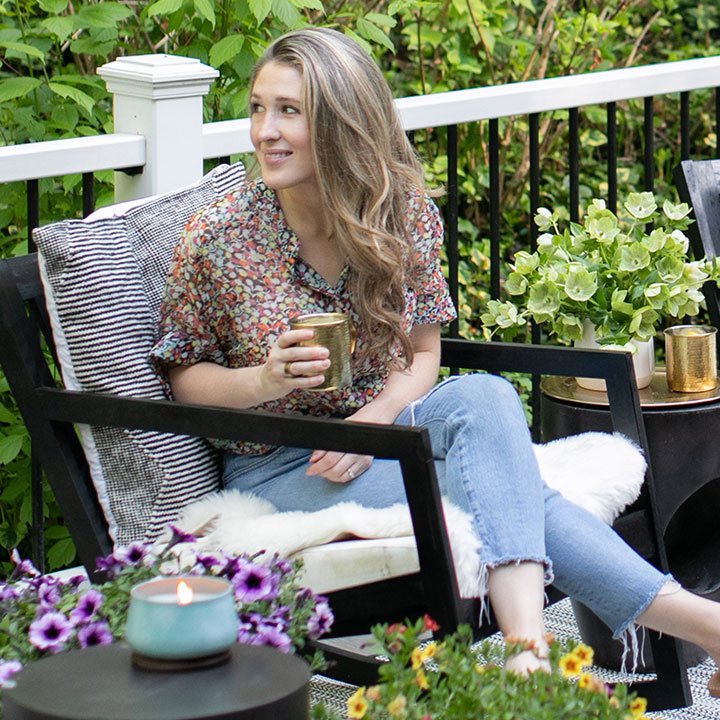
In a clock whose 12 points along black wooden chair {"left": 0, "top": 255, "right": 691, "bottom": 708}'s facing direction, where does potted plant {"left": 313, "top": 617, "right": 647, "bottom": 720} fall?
The potted plant is roughly at 1 o'clock from the black wooden chair.

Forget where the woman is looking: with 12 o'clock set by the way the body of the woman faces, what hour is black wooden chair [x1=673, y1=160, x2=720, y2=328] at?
The black wooden chair is roughly at 9 o'clock from the woman.

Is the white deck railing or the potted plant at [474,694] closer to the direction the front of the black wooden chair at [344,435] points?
the potted plant

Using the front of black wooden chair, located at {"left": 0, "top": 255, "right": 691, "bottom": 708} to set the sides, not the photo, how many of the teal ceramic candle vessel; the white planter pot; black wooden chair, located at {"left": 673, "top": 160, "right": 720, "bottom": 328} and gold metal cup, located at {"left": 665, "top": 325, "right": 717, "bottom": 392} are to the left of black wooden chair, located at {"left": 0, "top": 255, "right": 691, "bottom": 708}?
3

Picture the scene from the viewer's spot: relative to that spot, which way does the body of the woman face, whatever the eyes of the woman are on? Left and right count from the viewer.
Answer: facing the viewer and to the right of the viewer

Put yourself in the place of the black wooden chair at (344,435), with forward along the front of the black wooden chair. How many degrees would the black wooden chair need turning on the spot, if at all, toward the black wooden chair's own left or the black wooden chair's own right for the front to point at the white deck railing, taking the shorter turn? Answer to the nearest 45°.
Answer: approximately 180°

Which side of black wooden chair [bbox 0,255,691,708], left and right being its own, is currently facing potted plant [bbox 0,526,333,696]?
right

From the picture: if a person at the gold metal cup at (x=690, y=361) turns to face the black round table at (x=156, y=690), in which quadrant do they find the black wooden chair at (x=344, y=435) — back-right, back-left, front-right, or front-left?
front-right

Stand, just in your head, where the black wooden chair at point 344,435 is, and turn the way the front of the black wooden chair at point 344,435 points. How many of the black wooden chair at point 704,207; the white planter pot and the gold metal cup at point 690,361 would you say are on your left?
3

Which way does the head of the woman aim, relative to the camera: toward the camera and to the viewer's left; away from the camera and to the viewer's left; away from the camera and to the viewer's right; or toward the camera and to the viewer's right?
toward the camera and to the viewer's left

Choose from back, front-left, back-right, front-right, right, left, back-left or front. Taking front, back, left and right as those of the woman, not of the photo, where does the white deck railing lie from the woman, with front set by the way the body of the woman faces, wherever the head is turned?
back

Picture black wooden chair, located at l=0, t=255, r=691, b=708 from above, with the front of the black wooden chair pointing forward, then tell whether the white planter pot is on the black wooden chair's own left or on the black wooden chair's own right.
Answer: on the black wooden chair's own left

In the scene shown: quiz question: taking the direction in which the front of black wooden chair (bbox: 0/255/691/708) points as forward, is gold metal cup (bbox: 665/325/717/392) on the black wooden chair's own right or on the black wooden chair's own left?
on the black wooden chair's own left

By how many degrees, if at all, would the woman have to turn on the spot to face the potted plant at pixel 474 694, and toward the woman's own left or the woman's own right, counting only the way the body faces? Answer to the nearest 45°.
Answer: approximately 45° to the woman's own right

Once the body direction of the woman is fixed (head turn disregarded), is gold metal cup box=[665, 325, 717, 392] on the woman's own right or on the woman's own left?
on the woman's own left
